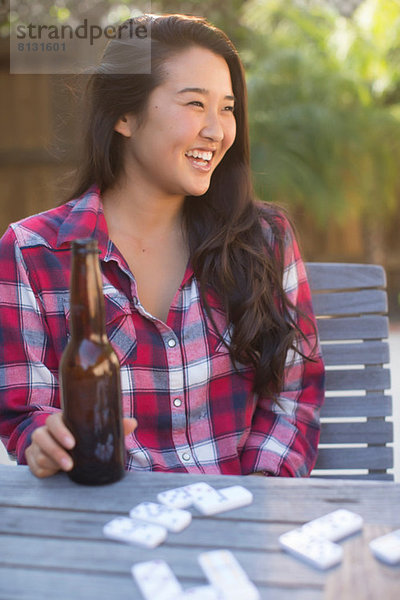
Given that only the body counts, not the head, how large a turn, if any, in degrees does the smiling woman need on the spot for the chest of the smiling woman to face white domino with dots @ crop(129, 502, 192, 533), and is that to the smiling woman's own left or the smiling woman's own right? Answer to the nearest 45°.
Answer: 0° — they already face it

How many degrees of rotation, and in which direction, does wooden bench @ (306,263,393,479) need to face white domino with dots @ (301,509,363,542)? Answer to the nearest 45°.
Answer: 0° — it already faces it

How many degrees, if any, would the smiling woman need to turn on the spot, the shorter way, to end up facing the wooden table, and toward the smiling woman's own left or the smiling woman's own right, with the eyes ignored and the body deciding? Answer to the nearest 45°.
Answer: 0° — they already face it
